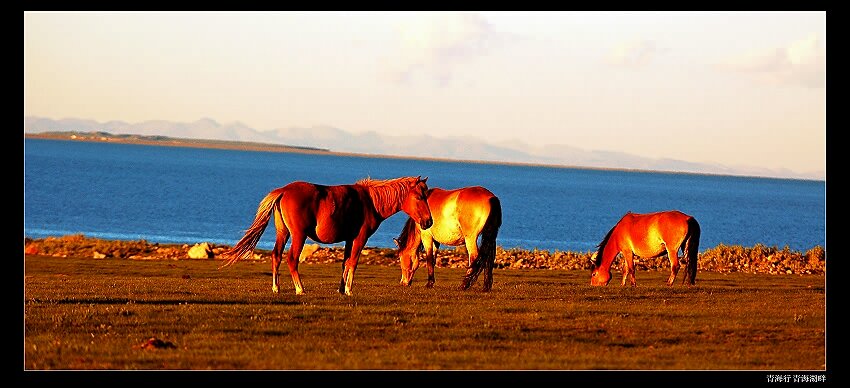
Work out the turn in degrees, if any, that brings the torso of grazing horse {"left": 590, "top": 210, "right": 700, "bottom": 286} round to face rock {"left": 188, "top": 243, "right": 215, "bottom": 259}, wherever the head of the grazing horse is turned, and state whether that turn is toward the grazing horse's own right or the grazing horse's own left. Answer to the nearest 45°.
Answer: approximately 45° to the grazing horse's own right

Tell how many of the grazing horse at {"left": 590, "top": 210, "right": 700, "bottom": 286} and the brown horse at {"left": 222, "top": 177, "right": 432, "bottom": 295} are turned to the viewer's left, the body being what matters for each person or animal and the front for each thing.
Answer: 1

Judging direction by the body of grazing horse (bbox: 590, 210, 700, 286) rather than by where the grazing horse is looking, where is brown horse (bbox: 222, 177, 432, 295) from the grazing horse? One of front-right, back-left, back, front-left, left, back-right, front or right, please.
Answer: front-left

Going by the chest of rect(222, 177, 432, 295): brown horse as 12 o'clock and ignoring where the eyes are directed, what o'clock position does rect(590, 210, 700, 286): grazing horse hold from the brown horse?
The grazing horse is roughly at 11 o'clock from the brown horse.

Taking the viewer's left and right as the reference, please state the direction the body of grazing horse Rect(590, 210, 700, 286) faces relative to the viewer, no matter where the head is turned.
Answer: facing to the left of the viewer

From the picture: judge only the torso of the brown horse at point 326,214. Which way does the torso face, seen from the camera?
to the viewer's right

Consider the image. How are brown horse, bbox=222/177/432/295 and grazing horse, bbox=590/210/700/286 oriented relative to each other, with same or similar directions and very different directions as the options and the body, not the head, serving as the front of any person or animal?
very different directions

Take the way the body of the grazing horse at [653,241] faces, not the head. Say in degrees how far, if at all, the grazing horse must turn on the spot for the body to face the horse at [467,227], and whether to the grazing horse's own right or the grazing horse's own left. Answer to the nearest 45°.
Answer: approximately 45° to the grazing horse's own left

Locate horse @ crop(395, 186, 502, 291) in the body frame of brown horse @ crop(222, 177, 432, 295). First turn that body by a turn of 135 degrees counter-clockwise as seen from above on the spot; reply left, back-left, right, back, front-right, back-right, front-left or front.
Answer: right

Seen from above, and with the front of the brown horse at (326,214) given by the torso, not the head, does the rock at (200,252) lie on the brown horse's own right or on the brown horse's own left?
on the brown horse's own left
